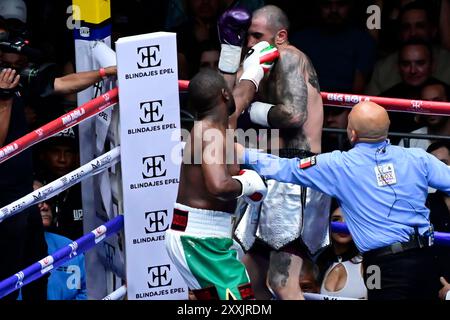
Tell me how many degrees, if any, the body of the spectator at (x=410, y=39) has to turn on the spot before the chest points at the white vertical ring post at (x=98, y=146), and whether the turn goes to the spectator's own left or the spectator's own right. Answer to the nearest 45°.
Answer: approximately 45° to the spectator's own right

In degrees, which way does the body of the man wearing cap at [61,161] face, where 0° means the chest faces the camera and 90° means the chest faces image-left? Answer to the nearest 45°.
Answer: approximately 0°

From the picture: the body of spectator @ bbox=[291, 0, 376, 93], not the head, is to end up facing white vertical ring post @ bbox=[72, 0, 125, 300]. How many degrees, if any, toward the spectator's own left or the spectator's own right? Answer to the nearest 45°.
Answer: approximately 45° to the spectator's own right

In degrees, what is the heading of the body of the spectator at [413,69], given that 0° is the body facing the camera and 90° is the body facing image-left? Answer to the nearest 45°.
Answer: approximately 0°
